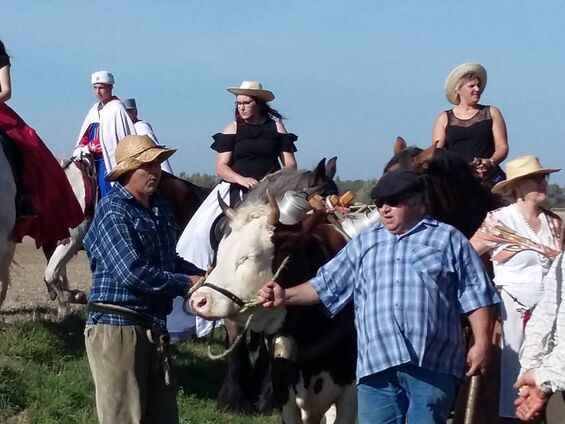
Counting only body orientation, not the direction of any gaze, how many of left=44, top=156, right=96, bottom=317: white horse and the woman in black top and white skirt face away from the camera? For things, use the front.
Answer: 0

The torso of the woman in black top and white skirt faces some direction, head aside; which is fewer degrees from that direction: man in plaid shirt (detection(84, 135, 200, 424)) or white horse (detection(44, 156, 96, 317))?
the man in plaid shirt

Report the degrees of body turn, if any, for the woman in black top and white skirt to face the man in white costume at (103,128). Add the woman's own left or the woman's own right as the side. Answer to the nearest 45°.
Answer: approximately 90° to the woman's own right

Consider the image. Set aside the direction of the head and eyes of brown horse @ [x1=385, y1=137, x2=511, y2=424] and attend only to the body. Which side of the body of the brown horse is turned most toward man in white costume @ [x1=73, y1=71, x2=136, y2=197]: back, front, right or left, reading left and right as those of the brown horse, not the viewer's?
right

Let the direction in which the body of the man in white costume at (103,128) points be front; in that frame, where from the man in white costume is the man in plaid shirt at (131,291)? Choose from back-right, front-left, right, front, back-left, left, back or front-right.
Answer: front-left

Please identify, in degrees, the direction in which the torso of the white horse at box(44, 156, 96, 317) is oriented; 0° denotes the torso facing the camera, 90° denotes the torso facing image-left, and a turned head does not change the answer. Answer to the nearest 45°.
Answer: approximately 45°

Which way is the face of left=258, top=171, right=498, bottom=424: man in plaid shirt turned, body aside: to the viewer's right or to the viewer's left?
to the viewer's left

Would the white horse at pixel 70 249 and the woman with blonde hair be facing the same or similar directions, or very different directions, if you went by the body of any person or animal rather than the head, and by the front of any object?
same or similar directions

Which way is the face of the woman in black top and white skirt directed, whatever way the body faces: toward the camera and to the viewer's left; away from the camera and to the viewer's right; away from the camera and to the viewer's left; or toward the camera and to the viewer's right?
toward the camera and to the viewer's left

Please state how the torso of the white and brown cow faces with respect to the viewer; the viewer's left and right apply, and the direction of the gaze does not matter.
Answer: facing the viewer and to the left of the viewer
